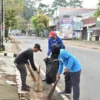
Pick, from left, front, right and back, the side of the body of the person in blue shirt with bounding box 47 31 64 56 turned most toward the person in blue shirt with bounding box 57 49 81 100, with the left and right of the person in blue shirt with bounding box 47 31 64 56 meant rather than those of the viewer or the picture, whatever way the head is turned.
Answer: front

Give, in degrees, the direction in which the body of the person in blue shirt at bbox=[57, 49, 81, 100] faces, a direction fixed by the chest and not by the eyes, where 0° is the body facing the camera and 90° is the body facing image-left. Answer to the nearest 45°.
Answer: approximately 90°

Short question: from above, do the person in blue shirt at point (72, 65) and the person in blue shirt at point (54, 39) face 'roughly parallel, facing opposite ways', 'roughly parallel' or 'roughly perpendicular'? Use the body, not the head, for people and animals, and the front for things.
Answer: roughly perpendicular

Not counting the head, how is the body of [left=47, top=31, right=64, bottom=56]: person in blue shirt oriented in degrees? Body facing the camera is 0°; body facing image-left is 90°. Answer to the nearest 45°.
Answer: approximately 0°

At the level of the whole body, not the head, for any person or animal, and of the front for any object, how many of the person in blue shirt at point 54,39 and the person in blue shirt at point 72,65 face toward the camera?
1
